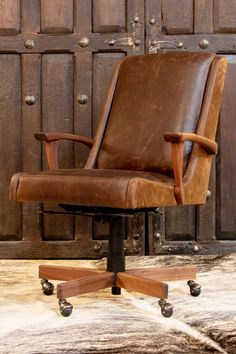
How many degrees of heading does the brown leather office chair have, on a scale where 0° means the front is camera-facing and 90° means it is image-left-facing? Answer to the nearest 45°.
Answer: approximately 45°

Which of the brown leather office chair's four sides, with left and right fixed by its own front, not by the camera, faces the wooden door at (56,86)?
right
